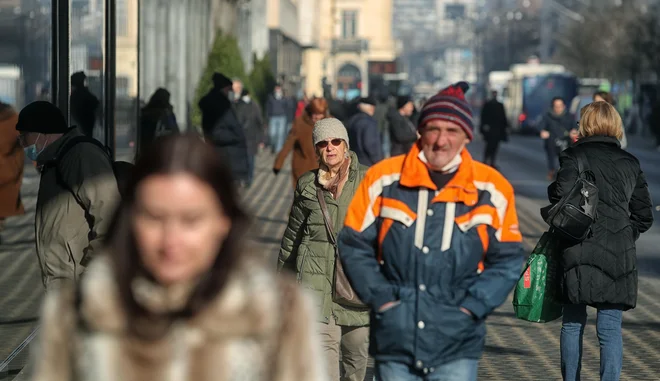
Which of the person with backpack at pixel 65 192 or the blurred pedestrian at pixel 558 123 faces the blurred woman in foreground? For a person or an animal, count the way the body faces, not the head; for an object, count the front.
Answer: the blurred pedestrian

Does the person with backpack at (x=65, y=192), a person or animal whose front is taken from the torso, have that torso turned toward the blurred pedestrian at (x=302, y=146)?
no

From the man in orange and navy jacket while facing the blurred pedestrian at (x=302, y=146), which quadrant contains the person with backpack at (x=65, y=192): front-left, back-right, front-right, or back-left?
front-left

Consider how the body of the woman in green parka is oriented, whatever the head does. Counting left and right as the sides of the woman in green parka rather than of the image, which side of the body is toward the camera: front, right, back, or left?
front

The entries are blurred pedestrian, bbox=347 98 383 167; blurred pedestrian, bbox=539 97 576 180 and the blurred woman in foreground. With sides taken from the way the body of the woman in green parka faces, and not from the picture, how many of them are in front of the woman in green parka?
1

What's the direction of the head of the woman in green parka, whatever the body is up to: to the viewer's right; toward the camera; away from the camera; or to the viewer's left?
toward the camera

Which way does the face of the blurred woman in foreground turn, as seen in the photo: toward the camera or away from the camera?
toward the camera

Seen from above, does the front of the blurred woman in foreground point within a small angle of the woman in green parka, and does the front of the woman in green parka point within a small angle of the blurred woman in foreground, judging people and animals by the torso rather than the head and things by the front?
no

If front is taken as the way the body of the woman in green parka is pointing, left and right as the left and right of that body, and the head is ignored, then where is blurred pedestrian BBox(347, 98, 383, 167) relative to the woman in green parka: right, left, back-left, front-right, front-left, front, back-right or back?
back

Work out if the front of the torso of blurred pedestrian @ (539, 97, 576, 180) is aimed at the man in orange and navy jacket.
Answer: yes

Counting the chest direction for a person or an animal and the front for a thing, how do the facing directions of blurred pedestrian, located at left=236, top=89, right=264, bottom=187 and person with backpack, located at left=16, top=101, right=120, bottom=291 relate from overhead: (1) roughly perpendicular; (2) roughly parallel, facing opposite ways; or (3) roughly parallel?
roughly perpendicular

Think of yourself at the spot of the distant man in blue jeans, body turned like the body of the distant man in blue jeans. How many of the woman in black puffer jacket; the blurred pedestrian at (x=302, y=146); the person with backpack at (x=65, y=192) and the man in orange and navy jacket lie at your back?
0

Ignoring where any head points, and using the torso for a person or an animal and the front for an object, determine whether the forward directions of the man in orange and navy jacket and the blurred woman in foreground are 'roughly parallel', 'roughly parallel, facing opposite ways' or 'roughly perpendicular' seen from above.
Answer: roughly parallel

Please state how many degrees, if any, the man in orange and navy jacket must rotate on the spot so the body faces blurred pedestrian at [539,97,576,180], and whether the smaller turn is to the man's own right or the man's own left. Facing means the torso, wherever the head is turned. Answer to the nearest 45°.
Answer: approximately 180°

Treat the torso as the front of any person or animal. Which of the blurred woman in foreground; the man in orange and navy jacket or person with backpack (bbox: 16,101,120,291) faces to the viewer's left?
the person with backpack

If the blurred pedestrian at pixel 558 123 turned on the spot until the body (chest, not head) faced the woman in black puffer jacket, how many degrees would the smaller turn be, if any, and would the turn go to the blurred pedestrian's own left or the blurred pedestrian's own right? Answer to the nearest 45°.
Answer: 0° — they already face them

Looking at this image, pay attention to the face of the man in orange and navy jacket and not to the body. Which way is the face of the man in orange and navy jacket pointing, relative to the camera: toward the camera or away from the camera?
toward the camera

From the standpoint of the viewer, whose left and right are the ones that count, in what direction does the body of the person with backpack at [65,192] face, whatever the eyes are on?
facing to the left of the viewer

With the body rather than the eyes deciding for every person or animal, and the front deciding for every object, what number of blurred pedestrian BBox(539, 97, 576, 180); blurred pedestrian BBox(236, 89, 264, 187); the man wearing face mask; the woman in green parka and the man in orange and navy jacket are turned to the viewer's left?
0
